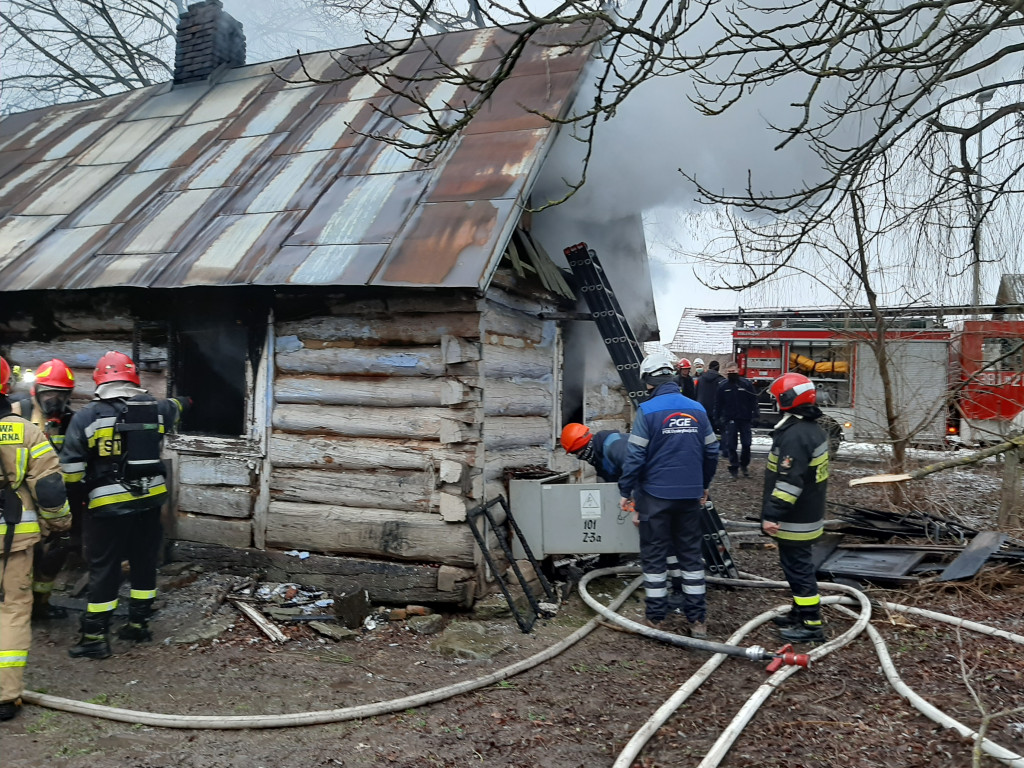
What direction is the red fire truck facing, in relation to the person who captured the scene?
facing to the right of the viewer

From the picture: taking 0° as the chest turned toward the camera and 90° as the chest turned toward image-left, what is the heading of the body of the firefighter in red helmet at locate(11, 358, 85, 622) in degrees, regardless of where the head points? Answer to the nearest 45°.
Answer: approximately 315°

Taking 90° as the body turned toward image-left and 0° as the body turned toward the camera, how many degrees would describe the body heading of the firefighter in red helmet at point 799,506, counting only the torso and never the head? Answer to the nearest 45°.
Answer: approximately 90°

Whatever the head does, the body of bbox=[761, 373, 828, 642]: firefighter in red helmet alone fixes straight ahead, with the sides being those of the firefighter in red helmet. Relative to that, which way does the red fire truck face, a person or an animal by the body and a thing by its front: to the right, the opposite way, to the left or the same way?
the opposite way

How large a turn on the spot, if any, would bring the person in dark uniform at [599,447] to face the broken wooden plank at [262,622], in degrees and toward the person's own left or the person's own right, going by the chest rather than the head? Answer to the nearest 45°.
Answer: approximately 45° to the person's own left

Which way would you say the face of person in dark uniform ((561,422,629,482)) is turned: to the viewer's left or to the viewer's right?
to the viewer's left

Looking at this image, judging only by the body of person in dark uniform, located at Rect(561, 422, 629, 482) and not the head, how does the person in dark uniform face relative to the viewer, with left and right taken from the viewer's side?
facing to the left of the viewer

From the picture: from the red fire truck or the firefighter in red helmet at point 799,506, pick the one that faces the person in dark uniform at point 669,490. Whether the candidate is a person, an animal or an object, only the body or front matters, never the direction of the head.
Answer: the firefighter in red helmet

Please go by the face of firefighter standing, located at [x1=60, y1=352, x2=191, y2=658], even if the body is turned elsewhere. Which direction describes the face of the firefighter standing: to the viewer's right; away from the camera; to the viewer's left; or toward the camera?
away from the camera

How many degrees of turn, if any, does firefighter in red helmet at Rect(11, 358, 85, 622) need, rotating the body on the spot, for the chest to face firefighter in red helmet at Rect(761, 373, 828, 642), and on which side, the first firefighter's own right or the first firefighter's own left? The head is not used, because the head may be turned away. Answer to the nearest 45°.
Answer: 0° — they already face them

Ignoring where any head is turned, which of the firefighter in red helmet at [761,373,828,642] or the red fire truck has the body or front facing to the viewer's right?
the red fire truck

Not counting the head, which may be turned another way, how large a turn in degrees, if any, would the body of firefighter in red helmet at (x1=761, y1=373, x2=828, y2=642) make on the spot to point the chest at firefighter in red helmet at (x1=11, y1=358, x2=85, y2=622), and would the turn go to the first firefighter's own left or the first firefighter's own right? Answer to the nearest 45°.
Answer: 0° — they already face them
